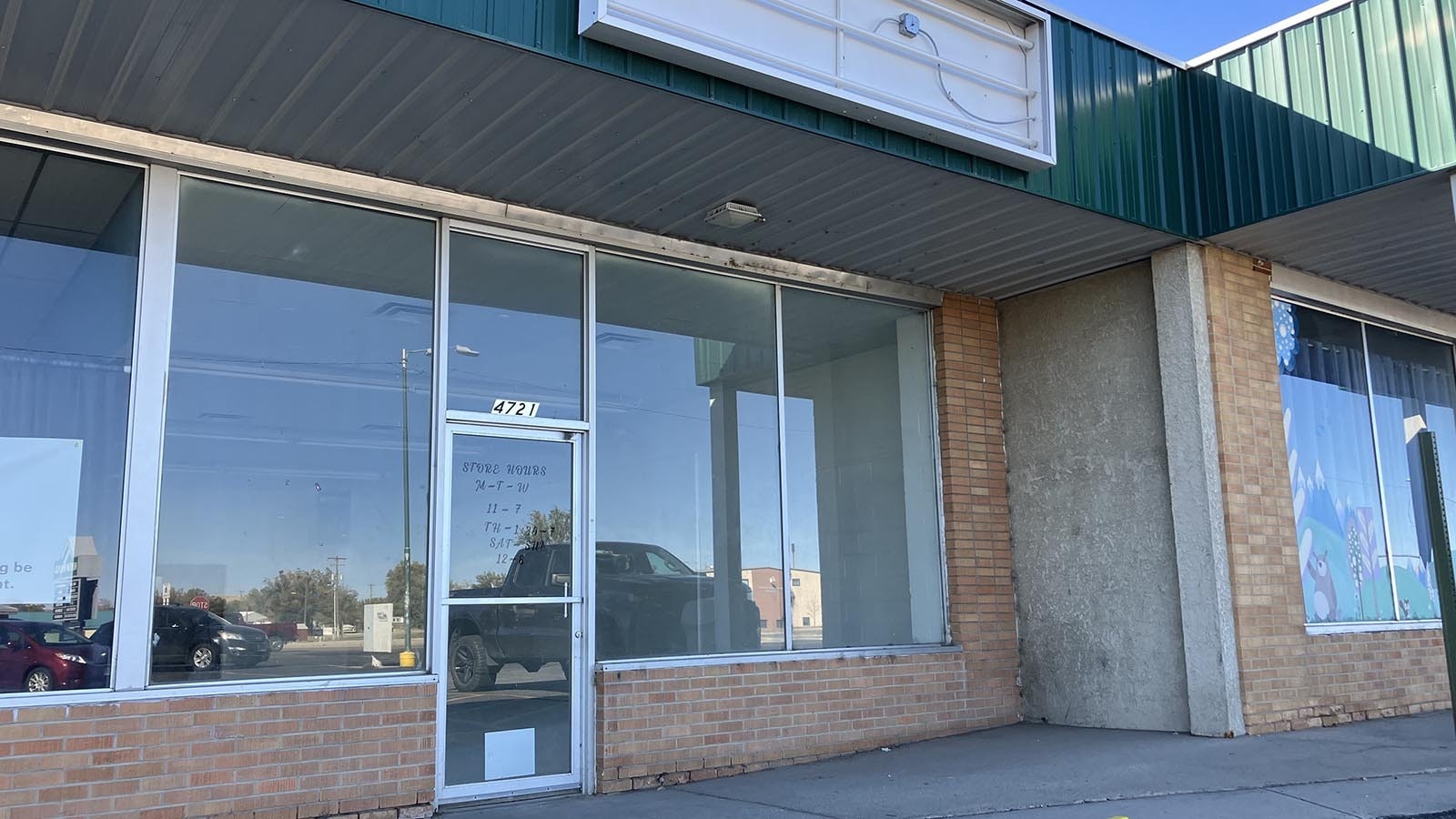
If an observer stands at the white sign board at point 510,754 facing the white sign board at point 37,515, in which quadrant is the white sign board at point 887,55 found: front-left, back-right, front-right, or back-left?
back-left

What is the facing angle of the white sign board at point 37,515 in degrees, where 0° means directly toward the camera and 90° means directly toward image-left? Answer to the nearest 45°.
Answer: approximately 0°

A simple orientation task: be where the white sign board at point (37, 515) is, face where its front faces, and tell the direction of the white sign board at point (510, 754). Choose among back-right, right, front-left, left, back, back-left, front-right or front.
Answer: left

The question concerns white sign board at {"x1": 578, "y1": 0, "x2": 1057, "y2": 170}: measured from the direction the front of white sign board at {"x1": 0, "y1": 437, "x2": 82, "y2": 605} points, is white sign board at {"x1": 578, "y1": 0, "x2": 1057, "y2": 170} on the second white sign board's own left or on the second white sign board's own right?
on the second white sign board's own left
